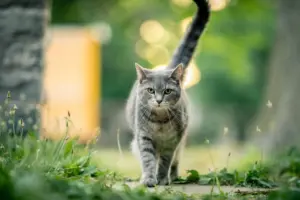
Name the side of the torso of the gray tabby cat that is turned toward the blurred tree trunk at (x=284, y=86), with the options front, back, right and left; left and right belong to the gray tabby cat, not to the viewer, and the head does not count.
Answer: back

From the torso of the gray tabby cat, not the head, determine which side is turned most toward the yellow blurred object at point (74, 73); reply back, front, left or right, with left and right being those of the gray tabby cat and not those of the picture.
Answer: back

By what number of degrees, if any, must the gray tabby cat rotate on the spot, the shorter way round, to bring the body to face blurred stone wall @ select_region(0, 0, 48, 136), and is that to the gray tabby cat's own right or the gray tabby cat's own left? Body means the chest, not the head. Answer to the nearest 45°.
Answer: approximately 135° to the gray tabby cat's own right

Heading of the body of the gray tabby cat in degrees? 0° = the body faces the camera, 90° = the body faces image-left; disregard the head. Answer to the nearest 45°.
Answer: approximately 0°
